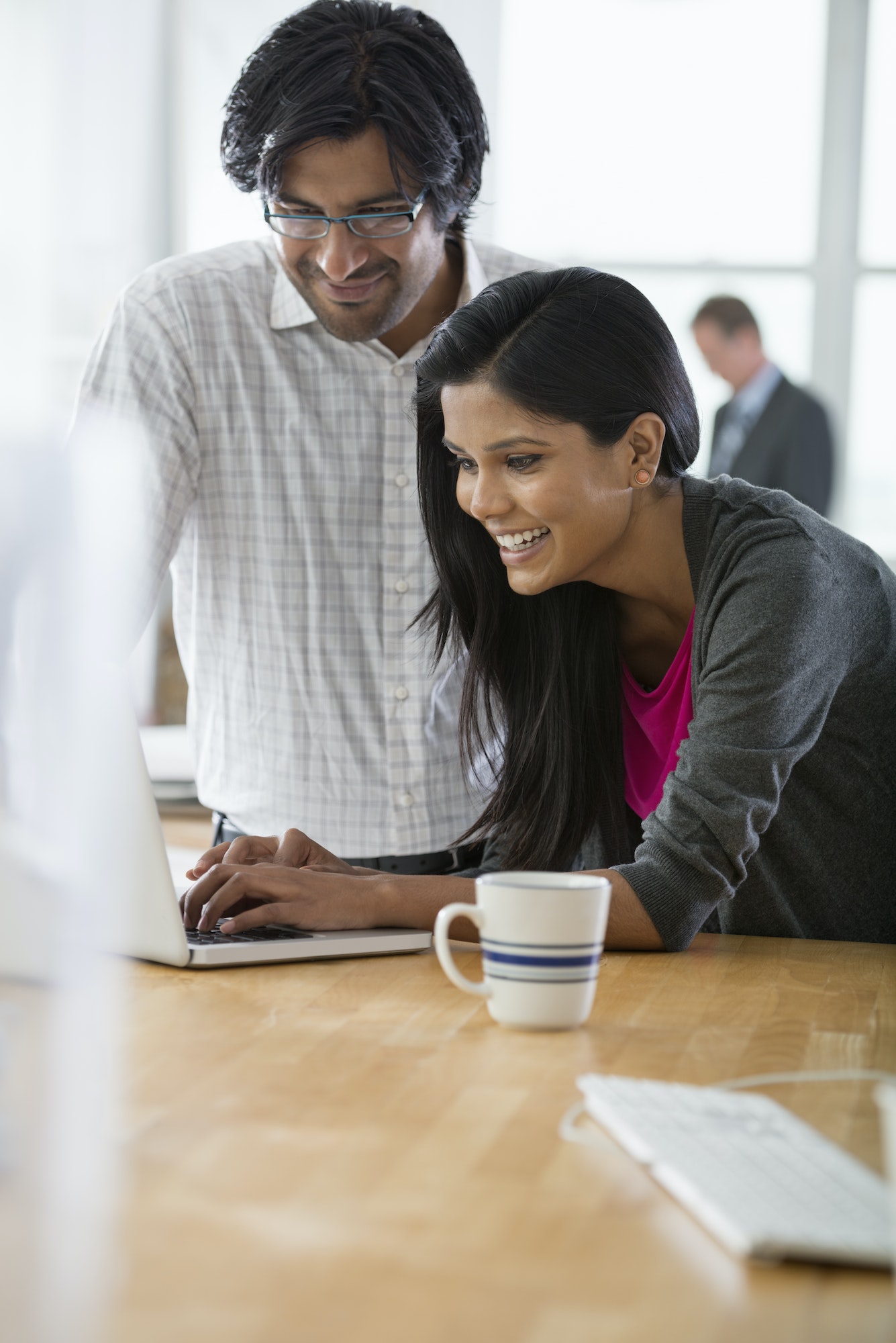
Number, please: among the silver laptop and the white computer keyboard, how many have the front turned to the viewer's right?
1

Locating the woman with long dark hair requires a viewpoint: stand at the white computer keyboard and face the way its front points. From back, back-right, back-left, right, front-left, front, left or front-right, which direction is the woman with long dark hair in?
back-right

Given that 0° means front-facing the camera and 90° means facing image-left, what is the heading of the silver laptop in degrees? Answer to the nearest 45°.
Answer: approximately 270°

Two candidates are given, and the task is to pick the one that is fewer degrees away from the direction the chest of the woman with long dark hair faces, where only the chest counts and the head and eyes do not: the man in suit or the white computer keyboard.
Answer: the white computer keyboard

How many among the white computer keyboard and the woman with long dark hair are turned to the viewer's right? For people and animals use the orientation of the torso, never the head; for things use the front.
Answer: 0

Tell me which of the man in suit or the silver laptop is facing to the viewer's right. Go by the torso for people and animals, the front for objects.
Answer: the silver laptop

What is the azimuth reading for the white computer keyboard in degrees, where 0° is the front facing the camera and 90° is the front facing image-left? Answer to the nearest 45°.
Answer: approximately 45°

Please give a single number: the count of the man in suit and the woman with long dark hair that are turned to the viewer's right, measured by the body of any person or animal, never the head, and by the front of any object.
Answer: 0

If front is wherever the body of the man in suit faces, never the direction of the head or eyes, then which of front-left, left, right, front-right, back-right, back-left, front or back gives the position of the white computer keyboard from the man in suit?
front-left

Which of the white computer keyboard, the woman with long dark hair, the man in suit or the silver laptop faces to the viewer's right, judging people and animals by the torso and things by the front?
the silver laptop

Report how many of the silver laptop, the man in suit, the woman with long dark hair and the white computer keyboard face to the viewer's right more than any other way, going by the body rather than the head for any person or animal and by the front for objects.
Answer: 1

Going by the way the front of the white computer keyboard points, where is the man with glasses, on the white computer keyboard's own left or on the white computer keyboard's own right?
on the white computer keyboard's own right

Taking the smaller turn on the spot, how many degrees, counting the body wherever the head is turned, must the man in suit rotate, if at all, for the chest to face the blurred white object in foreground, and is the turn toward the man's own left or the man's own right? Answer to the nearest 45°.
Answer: approximately 45° to the man's own left
